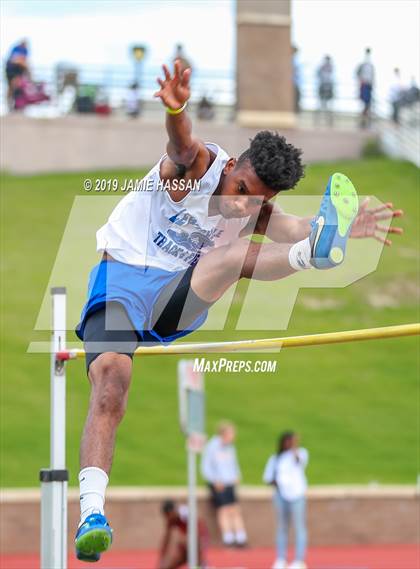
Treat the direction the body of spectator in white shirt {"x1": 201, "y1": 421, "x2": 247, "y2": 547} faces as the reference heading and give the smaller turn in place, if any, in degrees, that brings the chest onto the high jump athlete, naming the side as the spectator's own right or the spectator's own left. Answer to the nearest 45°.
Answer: approximately 45° to the spectator's own right

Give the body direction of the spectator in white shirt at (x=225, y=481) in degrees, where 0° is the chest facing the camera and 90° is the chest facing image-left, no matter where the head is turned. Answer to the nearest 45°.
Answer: approximately 315°

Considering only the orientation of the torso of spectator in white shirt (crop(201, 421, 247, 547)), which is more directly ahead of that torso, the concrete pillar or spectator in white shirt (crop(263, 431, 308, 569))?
the spectator in white shirt

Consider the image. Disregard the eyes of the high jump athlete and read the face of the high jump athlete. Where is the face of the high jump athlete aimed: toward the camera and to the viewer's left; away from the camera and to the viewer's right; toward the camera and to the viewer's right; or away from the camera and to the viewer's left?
toward the camera and to the viewer's right

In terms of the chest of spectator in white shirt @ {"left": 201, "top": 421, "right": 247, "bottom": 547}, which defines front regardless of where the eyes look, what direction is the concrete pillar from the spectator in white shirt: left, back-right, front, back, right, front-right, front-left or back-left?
back-left

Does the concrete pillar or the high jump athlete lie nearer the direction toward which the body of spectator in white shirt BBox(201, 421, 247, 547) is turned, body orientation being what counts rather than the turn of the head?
the high jump athlete
